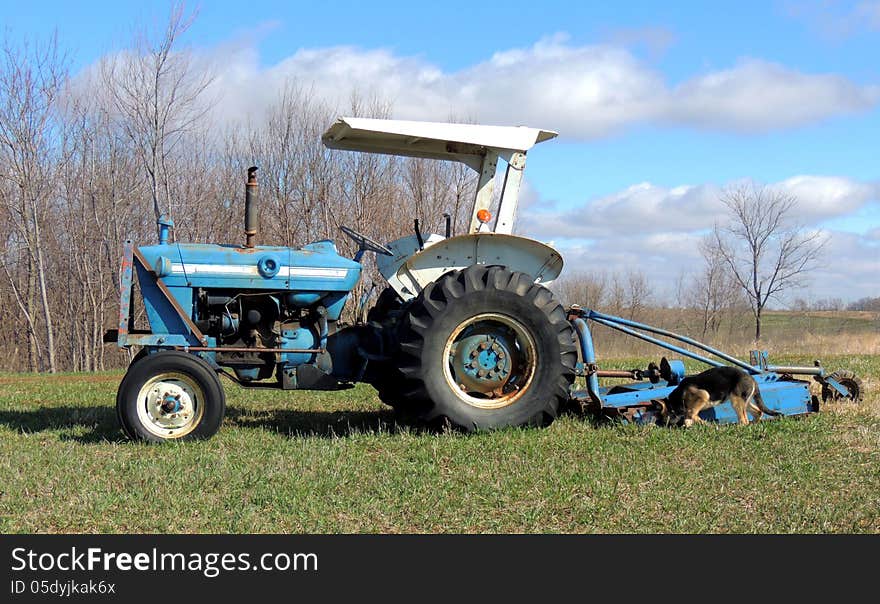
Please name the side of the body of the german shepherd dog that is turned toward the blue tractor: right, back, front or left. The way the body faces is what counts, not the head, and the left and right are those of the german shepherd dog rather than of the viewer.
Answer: front

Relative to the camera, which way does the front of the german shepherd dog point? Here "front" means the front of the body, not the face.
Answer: to the viewer's left

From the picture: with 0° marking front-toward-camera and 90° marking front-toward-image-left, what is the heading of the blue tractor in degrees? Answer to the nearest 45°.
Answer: approximately 90°

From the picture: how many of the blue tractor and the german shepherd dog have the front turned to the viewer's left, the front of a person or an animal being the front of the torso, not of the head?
2

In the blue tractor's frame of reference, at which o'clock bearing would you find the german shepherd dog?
The german shepherd dog is roughly at 6 o'clock from the blue tractor.
